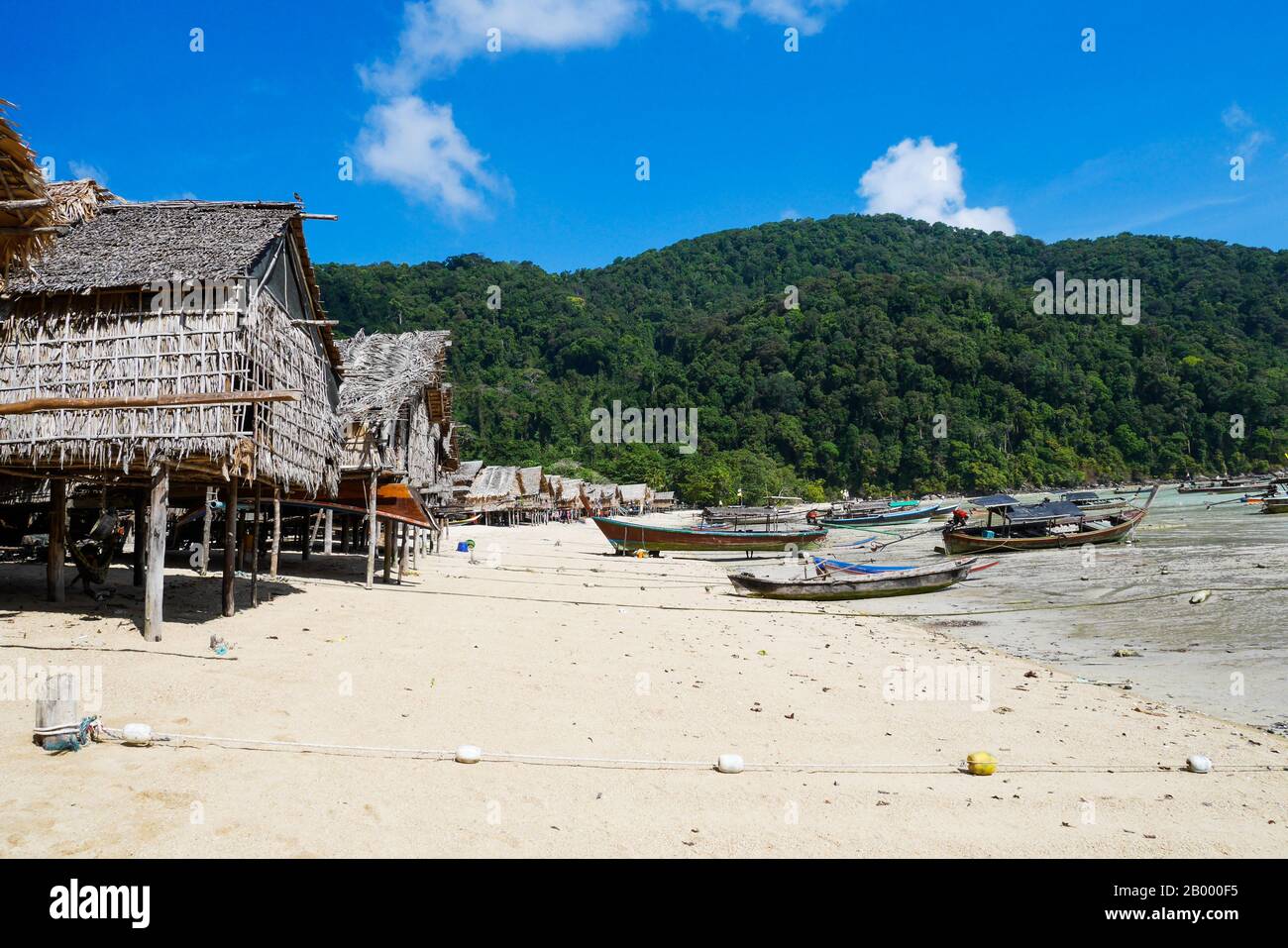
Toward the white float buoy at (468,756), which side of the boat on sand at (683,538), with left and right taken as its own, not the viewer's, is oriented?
left

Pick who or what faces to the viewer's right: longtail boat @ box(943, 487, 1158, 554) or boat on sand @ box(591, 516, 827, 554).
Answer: the longtail boat

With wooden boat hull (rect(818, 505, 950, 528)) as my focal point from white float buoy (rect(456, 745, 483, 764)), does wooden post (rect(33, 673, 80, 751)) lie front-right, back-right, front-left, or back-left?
back-left

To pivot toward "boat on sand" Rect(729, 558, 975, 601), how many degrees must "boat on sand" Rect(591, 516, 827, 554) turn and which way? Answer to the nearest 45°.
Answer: approximately 90° to its left

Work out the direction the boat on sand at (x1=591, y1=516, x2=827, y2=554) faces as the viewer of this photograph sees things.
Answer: facing to the left of the viewer

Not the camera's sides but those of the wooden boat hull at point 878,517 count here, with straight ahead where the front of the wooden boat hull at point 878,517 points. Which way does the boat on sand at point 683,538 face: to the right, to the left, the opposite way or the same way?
the opposite way

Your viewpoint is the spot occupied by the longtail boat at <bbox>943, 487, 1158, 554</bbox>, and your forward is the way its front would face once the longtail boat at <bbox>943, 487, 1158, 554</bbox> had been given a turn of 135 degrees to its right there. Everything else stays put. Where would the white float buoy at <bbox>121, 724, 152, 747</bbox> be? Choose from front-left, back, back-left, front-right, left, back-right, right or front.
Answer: front-left

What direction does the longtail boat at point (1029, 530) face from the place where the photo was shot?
facing to the right of the viewer

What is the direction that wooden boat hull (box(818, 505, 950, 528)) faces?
to the viewer's right
